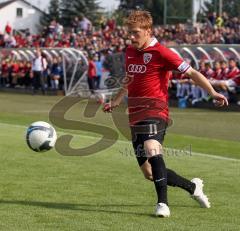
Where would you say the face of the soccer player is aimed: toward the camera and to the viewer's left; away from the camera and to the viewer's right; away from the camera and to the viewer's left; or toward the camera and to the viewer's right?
toward the camera and to the viewer's left

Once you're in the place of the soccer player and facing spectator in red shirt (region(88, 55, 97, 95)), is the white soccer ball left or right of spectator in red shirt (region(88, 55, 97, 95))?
left

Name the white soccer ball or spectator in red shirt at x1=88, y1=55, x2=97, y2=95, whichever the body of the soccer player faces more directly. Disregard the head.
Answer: the white soccer ball

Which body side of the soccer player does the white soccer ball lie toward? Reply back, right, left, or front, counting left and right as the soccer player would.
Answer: right

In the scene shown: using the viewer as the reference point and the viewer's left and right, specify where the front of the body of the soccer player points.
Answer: facing the viewer and to the left of the viewer

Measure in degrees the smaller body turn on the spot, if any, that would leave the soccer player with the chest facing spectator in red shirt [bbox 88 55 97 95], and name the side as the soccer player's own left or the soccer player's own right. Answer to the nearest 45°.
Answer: approximately 135° to the soccer player's own right
